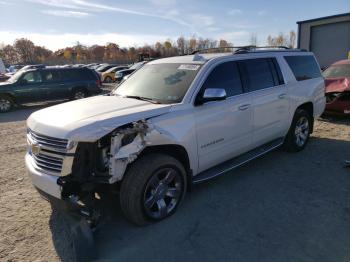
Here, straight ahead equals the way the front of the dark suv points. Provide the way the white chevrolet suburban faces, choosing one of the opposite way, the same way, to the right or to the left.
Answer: the same way

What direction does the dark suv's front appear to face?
to the viewer's left

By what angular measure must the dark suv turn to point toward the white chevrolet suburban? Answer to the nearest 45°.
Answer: approximately 90° to its left

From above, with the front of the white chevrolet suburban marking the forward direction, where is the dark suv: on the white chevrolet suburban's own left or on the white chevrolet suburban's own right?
on the white chevrolet suburban's own right

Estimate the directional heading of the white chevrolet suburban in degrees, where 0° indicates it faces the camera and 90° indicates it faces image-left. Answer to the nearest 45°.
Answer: approximately 45°
